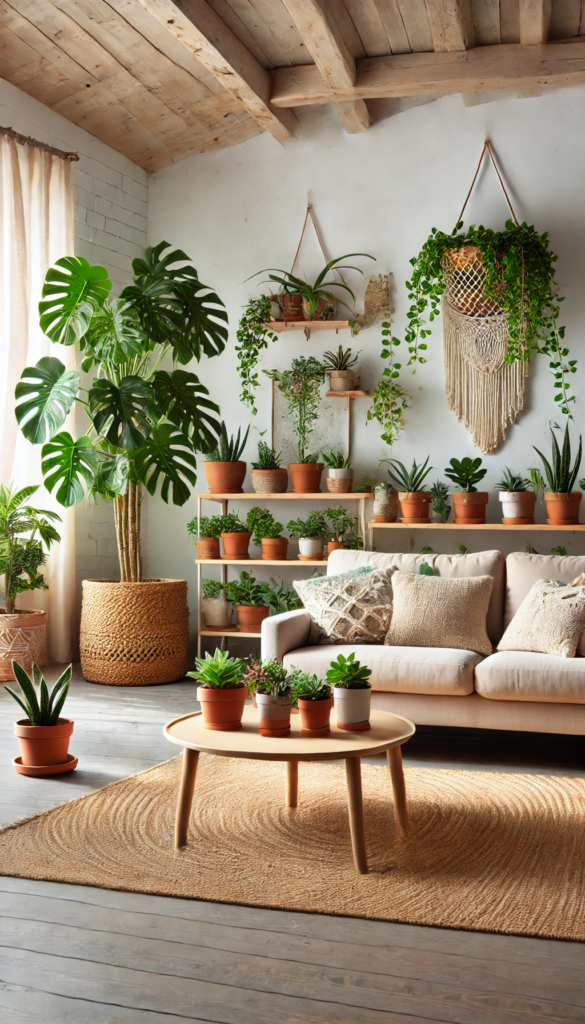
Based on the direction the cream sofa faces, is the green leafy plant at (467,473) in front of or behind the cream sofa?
behind

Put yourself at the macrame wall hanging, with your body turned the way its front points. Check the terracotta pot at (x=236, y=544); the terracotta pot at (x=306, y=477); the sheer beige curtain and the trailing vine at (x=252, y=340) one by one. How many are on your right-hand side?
4

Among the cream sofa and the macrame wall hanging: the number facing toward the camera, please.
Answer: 2

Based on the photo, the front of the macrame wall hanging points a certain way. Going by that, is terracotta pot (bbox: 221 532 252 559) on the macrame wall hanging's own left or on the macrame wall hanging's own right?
on the macrame wall hanging's own right

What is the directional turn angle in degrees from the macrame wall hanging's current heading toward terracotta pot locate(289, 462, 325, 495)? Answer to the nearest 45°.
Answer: approximately 90° to its right

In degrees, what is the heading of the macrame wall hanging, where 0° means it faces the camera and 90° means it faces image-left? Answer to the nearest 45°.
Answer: approximately 0°

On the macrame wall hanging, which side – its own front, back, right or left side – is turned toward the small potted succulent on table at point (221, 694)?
front

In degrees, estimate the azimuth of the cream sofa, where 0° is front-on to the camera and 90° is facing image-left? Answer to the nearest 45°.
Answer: approximately 0°

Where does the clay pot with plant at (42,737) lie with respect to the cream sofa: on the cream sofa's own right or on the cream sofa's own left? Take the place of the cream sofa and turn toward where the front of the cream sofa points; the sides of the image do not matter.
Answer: on the cream sofa's own right

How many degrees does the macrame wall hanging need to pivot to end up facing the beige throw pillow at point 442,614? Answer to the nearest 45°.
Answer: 0° — it already faces it
